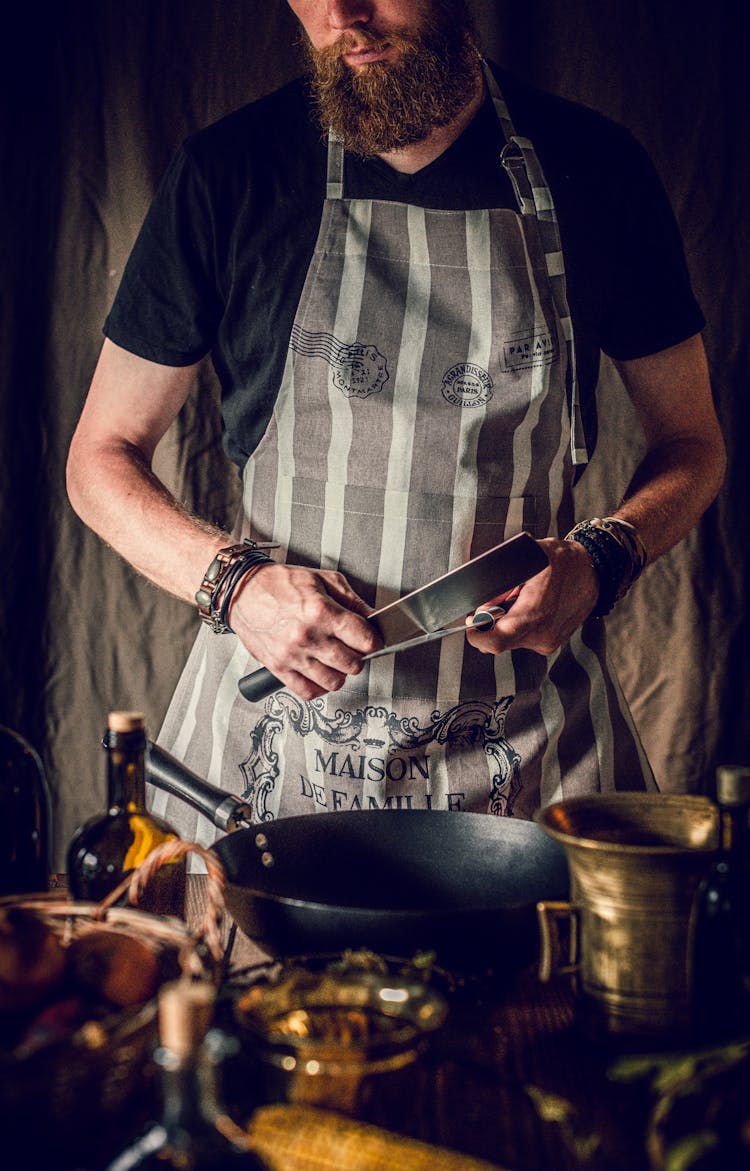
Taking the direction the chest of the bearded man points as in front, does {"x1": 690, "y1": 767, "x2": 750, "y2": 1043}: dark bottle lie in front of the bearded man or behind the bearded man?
in front

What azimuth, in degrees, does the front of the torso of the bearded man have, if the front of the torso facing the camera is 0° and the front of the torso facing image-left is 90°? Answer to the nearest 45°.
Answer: approximately 0°

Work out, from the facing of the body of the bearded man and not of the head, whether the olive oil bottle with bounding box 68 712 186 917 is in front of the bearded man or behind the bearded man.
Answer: in front

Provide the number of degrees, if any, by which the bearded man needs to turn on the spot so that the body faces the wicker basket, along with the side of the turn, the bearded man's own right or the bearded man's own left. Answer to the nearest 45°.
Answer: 0° — they already face it

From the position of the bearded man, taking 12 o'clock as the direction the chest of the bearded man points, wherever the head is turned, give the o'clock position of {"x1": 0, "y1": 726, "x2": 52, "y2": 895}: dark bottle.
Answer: The dark bottle is roughly at 1 o'clock from the bearded man.
